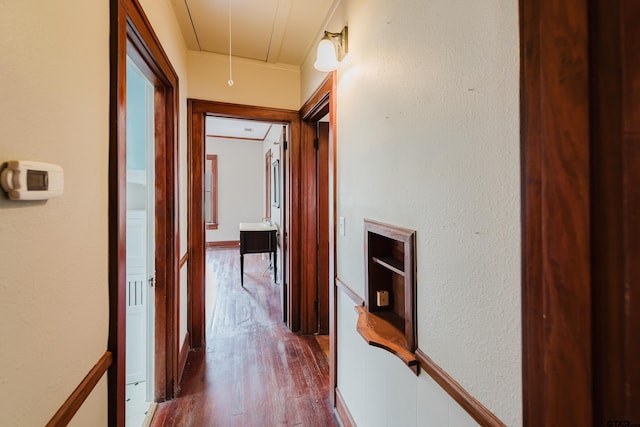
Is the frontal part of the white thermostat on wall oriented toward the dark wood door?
no

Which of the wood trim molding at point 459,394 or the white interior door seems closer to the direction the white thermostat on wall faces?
the wood trim molding

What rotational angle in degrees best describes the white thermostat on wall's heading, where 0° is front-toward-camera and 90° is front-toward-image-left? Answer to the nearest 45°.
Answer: approximately 315°

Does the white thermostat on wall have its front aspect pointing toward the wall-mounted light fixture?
no

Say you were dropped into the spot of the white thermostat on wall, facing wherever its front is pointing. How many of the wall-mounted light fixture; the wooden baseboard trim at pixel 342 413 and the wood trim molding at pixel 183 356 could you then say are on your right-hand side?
0

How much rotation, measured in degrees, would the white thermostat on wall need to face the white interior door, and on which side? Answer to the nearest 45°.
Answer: approximately 135° to its left

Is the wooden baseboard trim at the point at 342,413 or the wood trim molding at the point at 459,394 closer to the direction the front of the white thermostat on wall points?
the wood trim molding

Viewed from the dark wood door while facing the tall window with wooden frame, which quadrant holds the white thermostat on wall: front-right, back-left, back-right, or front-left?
back-left

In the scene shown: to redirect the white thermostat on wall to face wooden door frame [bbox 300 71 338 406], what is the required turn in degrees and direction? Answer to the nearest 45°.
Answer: approximately 90° to its left

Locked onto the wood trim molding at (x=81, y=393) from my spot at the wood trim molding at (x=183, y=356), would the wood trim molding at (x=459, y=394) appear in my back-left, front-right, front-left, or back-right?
front-left

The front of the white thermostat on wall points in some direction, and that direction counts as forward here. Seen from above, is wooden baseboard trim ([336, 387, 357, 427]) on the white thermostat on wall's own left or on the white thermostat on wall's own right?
on the white thermostat on wall's own left

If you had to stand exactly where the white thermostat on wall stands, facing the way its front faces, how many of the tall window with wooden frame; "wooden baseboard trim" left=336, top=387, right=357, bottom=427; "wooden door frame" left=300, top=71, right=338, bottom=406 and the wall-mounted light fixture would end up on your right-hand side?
0

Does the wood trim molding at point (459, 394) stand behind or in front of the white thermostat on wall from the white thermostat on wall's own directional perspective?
in front

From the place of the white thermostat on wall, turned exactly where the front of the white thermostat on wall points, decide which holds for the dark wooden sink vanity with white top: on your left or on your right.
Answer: on your left
